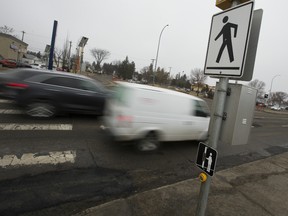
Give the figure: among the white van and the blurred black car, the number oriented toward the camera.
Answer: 0

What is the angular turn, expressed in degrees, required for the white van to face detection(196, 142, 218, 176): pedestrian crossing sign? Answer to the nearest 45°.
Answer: approximately 135° to its right

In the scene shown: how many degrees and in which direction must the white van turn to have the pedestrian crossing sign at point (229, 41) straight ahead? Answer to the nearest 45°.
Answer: approximately 135° to its right

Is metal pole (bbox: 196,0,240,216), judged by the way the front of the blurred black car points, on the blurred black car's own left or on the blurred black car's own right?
on the blurred black car's own right

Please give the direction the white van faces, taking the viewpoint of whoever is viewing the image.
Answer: facing away from the viewer and to the right of the viewer

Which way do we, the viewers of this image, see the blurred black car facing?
facing away from the viewer and to the right of the viewer
